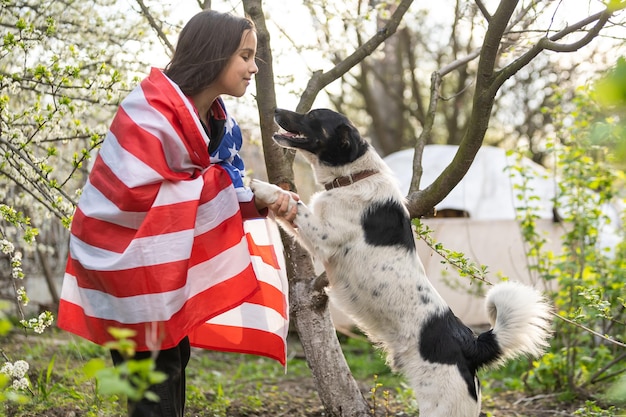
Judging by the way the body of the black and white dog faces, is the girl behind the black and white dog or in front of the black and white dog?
in front

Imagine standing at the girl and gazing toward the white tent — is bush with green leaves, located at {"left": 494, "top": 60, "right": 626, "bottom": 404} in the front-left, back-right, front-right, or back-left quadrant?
front-right

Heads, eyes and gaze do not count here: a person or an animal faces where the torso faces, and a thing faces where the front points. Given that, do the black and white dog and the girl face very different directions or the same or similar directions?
very different directions

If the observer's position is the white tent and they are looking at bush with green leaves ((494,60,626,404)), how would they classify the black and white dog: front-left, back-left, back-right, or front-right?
front-right

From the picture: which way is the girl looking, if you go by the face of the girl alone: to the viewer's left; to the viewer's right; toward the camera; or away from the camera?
to the viewer's right

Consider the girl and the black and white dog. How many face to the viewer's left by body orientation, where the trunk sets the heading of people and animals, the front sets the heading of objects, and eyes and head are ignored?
1

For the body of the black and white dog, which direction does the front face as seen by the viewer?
to the viewer's left

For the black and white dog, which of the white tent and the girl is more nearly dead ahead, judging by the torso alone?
the girl

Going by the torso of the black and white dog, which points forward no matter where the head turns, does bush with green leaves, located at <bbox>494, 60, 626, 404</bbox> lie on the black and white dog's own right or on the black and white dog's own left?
on the black and white dog's own right

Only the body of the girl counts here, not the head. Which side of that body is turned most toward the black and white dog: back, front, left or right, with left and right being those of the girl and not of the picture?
front

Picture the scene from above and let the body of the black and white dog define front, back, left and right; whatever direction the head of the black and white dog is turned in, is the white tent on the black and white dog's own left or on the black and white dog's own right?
on the black and white dog's own right

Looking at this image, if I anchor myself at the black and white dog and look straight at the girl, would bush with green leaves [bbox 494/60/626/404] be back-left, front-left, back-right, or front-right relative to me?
back-right

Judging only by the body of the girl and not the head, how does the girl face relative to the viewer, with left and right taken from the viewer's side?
facing to the right of the viewer
